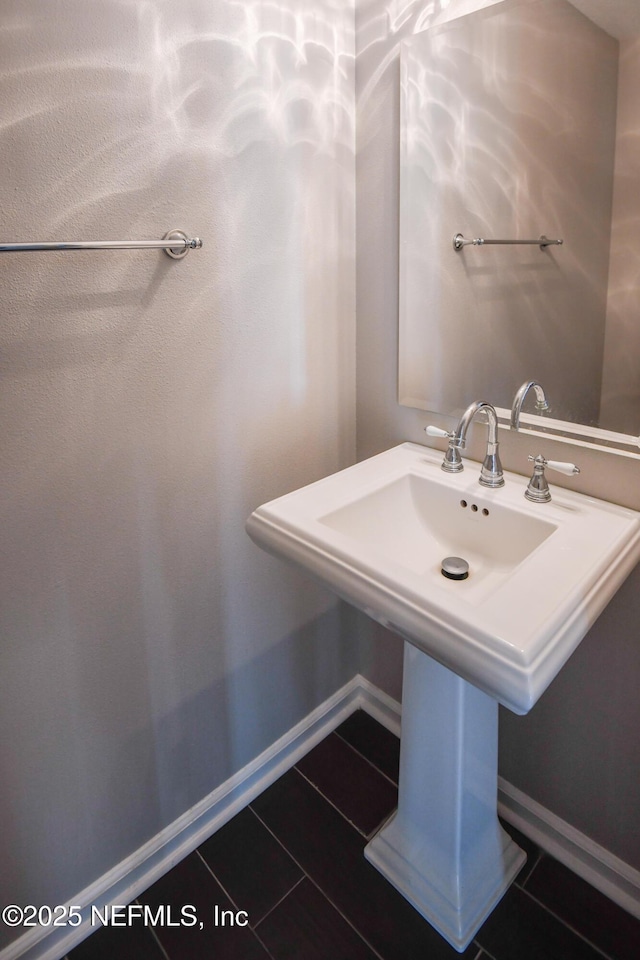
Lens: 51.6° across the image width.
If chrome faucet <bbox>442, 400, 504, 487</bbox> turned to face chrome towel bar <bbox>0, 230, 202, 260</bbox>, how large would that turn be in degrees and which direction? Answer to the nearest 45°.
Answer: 0° — it already faces it

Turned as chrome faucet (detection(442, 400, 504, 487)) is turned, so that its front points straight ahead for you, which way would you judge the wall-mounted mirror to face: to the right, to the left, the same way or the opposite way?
the same way

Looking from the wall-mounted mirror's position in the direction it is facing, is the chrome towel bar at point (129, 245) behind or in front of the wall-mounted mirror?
in front

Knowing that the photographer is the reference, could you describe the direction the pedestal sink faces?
facing the viewer and to the left of the viewer
